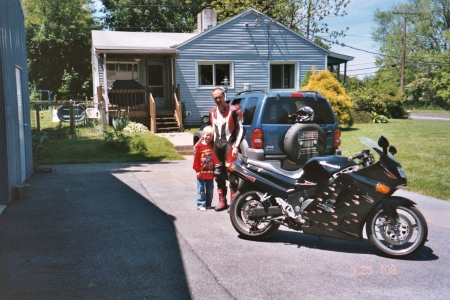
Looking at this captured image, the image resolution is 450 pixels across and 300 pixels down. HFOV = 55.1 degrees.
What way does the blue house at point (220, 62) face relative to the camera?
toward the camera

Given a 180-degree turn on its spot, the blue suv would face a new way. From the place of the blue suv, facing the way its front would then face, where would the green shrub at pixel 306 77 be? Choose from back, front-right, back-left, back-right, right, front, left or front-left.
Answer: back-left

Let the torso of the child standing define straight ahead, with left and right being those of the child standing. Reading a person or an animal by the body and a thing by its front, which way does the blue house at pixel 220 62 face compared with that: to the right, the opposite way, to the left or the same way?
the same way

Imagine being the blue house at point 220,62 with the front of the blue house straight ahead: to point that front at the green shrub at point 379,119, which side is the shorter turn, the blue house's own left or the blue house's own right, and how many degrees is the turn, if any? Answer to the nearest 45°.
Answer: approximately 90° to the blue house's own left

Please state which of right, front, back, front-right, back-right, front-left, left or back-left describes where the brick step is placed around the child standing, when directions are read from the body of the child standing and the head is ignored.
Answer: back

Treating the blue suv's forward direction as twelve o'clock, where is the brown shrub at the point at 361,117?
The brown shrub is roughly at 2 o'clock from the blue suv.

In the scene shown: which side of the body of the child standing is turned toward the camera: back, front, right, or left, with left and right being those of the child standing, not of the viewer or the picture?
front

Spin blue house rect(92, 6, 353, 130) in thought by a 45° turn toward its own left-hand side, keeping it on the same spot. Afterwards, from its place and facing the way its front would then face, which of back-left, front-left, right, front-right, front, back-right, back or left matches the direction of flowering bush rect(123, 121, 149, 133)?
right

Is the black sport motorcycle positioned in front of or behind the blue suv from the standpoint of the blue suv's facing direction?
behind

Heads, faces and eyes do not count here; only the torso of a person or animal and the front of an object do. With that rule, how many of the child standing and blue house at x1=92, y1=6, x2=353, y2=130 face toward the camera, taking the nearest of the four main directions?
2

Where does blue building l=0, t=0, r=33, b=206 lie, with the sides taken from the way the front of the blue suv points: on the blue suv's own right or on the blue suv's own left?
on the blue suv's own left

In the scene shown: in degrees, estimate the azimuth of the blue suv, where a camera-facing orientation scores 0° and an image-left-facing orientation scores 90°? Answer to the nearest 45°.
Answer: approximately 135°

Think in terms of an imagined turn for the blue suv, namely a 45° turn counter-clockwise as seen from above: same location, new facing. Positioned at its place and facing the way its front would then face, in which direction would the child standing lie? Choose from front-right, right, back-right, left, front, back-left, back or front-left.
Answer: front-left

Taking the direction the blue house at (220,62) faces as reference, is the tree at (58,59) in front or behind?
behind

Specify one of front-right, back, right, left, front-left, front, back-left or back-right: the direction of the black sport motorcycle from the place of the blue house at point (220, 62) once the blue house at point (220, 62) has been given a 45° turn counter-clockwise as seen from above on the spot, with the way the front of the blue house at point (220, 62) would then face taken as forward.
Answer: front-right

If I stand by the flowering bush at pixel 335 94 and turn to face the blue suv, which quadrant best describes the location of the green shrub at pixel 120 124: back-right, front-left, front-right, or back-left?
front-right

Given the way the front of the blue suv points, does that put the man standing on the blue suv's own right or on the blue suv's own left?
on the blue suv's own left

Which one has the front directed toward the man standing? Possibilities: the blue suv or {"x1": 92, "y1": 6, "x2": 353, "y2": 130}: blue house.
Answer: the blue house
